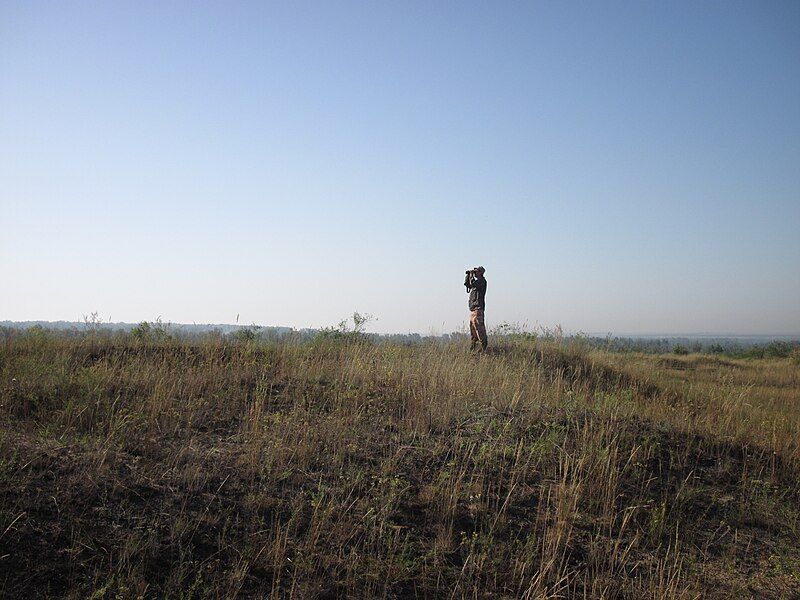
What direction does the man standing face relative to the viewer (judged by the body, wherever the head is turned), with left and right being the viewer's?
facing to the left of the viewer
